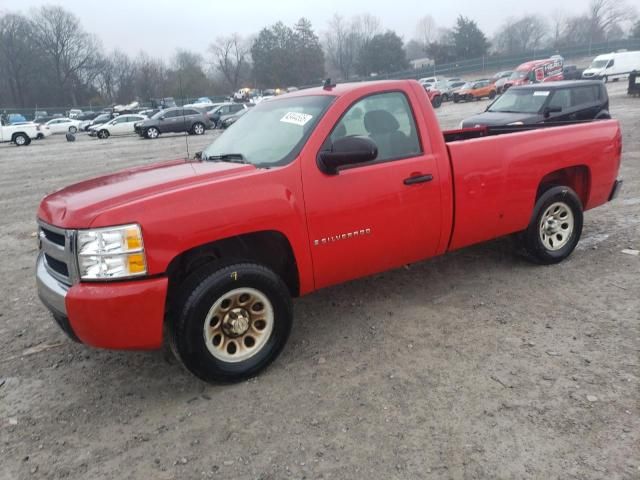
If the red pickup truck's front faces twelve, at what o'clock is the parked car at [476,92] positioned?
The parked car is roughly at 5 o'clock from the red pickup truck.

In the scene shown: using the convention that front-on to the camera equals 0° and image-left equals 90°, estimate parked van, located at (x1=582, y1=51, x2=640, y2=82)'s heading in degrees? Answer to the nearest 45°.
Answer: approximately 45°

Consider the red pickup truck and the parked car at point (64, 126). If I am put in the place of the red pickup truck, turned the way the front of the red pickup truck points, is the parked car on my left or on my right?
on my right

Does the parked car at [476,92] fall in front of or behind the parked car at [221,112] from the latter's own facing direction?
behind

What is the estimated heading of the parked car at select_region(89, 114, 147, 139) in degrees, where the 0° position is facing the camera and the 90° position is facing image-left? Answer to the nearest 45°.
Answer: approximately 45°

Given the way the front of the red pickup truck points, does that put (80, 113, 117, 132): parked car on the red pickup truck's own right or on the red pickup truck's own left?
on the red pickup truck's own right

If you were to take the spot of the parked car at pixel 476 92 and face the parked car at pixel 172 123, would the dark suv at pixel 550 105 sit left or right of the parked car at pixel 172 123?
left

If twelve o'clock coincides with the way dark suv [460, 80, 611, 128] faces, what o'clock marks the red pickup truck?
The red pickup truck is roughly at 11 o'clock from the dark suv.

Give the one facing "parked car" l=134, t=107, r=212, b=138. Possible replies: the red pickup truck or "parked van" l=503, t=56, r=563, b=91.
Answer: "parked van" l=503, t=56, r=563, b=91
